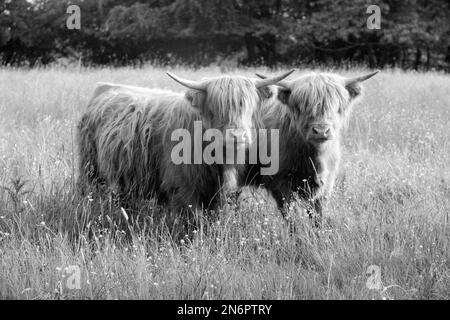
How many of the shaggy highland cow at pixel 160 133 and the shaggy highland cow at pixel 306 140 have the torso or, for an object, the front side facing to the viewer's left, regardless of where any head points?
0

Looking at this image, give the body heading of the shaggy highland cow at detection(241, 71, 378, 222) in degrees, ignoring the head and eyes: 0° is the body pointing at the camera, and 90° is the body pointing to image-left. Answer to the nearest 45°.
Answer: approximately 315°

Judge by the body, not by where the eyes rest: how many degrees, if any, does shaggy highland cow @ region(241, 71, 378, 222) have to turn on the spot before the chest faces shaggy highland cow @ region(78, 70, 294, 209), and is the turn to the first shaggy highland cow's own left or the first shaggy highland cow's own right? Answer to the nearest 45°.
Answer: approximately 135° to the first shaggy highland cow's own right

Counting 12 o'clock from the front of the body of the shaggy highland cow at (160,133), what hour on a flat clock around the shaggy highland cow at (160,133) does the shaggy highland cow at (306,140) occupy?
the shaggy highland cow at (306,140) is roughly at 11 o'clock from the shaggy highland cow at (160,133).
